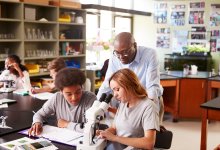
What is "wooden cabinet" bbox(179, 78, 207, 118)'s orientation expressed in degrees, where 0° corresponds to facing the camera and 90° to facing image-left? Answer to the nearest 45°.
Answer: approximately 0°

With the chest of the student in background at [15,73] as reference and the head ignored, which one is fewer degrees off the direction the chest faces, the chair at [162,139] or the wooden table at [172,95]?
the chair

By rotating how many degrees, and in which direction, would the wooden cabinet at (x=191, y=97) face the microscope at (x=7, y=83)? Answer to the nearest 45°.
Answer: approximately 45° to its right

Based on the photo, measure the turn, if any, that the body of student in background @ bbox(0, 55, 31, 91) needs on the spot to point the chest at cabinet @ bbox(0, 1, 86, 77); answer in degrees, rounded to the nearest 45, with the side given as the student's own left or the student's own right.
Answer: approximately 135° to the student's own right

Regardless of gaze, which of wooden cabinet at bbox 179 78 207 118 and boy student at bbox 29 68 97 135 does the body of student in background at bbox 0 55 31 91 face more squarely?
the boy student

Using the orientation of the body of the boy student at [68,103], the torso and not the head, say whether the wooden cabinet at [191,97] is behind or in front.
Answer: behind

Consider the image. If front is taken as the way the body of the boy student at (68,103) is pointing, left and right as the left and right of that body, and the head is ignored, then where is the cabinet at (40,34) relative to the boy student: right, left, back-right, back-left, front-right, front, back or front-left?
back

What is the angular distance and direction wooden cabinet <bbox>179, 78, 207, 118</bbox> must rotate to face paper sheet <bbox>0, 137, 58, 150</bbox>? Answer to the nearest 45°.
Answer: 0° — it already faces it

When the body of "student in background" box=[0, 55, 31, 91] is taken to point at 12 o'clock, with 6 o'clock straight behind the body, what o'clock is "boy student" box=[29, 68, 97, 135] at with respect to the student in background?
The boy student is roughly at 10 o'clock from the student in background.
